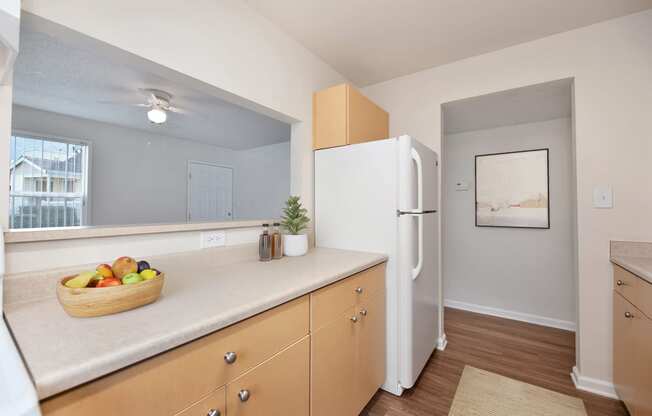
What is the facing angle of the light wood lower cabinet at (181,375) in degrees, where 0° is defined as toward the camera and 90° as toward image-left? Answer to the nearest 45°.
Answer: approximately 315°

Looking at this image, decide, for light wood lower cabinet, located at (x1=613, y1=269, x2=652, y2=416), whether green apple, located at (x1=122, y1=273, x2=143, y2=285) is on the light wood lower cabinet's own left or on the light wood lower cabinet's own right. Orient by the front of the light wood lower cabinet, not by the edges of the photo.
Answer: on the light wood lower cabinet's own left

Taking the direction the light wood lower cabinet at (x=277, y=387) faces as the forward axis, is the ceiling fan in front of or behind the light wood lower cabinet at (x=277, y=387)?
behind

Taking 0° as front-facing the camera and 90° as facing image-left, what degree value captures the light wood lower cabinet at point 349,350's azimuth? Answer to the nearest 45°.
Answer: approximately 315°

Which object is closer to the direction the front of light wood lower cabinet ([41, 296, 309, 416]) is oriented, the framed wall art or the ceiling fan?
the framed wall art

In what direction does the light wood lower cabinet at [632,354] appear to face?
to the viewer's left

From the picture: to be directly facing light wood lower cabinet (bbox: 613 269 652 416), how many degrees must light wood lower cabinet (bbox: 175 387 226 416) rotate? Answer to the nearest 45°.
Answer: approximately 45° to its left

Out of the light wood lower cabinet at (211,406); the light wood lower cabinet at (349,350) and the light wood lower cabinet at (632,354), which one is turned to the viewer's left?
the light wood lower cabinet at (632,354)

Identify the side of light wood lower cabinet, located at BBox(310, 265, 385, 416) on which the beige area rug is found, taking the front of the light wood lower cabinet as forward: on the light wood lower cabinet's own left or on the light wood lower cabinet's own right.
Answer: on the light wood lower cabinet's own left

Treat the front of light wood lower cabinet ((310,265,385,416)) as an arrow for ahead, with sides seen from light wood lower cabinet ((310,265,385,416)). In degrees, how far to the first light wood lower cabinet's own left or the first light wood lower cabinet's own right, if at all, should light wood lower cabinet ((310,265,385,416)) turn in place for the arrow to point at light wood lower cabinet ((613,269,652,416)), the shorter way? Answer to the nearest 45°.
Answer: approximately 45° to the first light wood lower cabinet's own left
